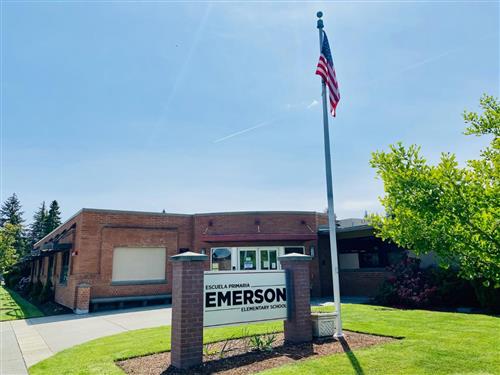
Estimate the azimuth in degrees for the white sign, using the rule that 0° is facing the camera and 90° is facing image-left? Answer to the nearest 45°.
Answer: approximately 315°

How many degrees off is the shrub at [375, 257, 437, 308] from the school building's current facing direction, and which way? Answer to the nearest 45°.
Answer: approximately 45° to its left

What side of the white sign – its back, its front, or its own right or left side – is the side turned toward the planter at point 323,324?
left

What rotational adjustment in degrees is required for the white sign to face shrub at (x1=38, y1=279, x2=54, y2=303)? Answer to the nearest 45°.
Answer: approximately 180°

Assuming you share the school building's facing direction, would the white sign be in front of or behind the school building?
in front

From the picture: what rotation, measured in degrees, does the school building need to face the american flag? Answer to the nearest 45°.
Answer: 0° — it already faces it

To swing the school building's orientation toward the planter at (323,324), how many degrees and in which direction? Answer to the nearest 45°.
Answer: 0° — it already faces it

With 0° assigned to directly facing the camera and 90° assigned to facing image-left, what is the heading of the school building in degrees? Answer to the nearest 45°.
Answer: approximately 0°

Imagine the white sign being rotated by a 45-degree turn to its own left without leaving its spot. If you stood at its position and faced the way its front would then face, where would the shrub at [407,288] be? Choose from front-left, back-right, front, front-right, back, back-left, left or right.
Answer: front-left

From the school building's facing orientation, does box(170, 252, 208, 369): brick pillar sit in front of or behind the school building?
in front

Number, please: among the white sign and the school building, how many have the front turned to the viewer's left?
0
